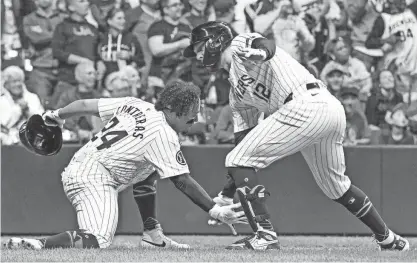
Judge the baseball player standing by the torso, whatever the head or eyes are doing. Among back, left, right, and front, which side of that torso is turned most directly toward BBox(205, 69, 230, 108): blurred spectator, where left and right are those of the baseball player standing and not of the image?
right

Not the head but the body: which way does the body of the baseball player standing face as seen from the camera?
to the viewer's left

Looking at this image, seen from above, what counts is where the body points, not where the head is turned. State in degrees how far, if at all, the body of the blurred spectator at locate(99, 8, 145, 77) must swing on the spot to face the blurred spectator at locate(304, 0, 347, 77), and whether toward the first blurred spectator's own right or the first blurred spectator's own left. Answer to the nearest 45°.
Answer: approximately 90° to the first blurred spectator's own left

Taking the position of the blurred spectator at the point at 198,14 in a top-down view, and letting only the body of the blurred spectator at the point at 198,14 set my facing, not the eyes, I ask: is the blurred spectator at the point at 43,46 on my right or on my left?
on my right

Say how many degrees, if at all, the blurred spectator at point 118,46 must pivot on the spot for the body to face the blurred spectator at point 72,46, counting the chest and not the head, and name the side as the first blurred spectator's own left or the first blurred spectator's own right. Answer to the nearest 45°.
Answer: approximately 90° to the first blurred spectator's own right

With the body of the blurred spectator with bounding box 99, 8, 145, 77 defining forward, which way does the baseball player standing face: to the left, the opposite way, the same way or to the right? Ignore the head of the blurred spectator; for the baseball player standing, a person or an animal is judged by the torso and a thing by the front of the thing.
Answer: to the right

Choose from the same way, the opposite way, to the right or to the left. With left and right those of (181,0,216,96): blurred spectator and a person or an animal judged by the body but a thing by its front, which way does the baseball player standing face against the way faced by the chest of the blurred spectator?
to the right

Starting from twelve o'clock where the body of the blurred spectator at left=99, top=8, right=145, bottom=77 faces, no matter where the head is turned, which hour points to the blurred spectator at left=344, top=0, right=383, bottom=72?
the blurred spectator at left=344, top=0, right=383, bottom=72 is roughly at 9 o'clock from the blurred spectator at left=99, top=8, right=145, bottom=77.

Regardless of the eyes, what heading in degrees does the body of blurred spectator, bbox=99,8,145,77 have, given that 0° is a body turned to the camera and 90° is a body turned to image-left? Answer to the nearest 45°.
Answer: approximately 0°

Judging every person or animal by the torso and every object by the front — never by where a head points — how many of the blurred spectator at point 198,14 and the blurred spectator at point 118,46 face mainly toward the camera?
2
